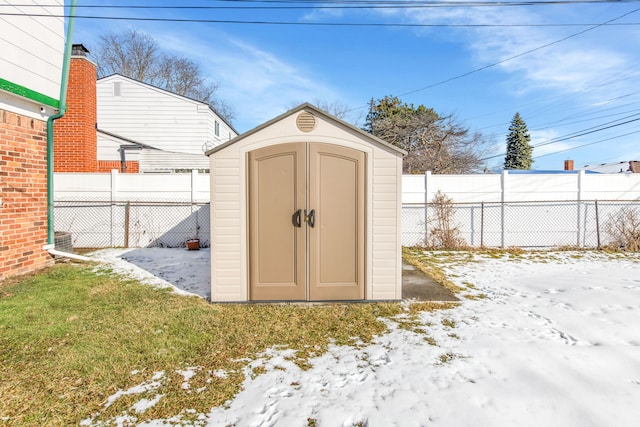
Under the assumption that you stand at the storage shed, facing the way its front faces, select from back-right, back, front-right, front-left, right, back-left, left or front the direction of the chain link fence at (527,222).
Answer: back-left

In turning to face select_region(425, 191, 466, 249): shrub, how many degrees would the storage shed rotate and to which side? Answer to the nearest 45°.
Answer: approximately 135° to its left

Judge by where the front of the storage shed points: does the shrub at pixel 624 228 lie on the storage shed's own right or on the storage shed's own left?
on the storage shed's own left

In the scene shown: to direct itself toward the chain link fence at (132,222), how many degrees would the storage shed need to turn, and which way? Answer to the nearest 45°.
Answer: approximately 135° to its right

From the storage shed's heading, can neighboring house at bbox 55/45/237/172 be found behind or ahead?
behind

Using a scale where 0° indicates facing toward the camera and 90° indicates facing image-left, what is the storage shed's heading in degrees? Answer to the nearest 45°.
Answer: approximately 0°

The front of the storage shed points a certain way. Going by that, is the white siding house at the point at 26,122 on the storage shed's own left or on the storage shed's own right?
on the storage shed's own right

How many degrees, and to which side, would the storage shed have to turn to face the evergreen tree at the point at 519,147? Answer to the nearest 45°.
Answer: approximately 135° to its left

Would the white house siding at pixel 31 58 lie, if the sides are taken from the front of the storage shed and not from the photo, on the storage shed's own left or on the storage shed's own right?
on the storage shed's own right

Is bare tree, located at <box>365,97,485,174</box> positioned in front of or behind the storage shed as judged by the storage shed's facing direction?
behind
